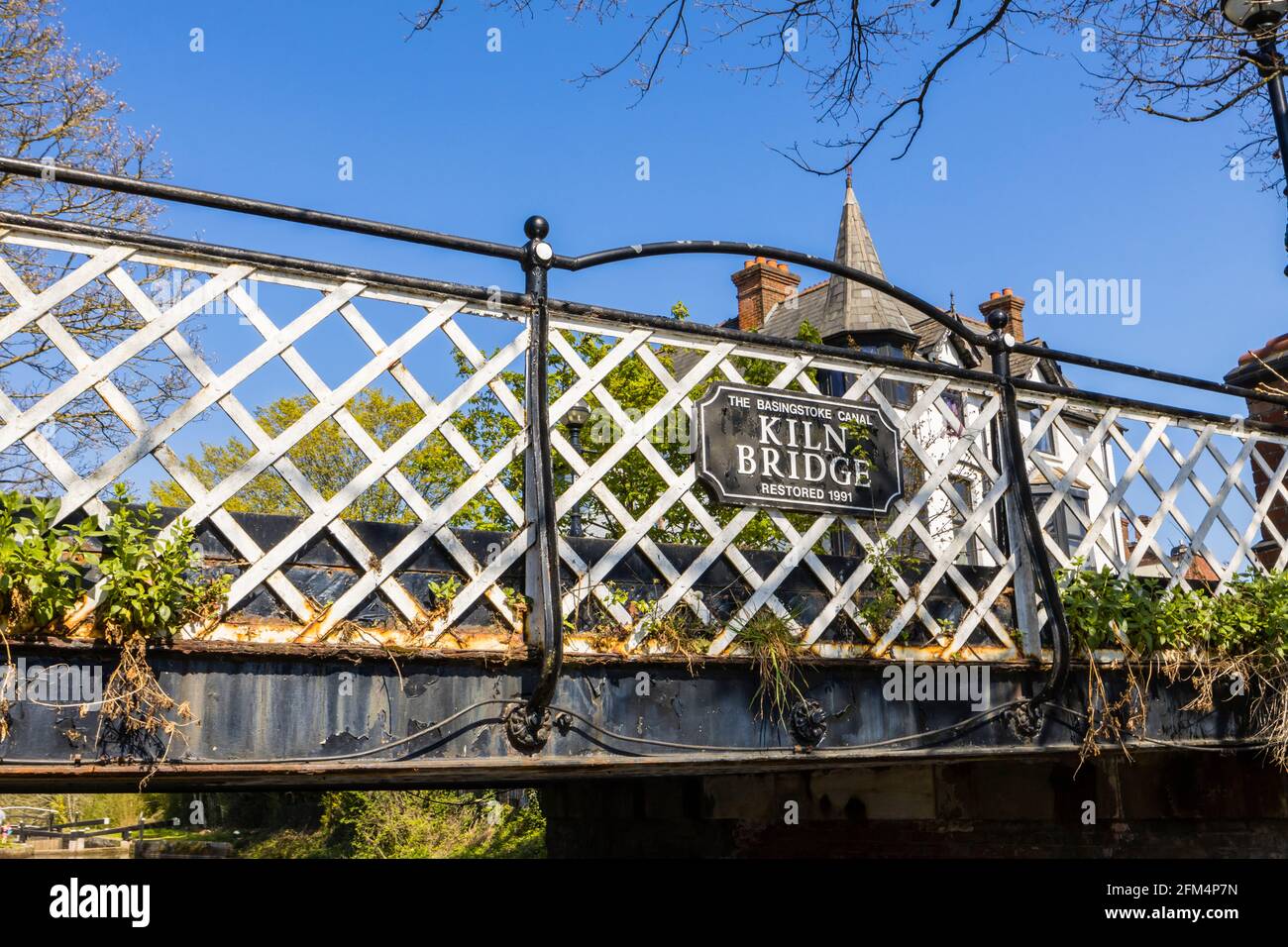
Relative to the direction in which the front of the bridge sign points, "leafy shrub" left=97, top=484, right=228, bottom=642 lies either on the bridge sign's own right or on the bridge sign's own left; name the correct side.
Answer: on the bridge sign's own right

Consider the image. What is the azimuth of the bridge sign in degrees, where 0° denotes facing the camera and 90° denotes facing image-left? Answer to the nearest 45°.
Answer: approximately 315°

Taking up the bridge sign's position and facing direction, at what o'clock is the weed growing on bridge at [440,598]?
The weed growing on bridge is roughly at 3 o'clock from the bridge sign.

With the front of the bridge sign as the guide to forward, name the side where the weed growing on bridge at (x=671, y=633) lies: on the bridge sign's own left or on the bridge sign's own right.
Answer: on the bridge sign's own right

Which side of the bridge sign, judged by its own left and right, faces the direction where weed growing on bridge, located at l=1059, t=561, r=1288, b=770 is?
left

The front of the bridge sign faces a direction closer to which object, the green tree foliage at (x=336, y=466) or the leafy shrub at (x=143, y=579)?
the leafy shrub
